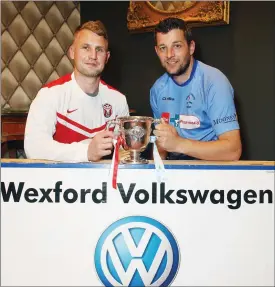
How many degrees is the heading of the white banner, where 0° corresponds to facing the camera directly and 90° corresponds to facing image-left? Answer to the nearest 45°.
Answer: approximately 0°

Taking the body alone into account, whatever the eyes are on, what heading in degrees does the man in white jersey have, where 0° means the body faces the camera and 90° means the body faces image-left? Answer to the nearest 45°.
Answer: approximately 315°

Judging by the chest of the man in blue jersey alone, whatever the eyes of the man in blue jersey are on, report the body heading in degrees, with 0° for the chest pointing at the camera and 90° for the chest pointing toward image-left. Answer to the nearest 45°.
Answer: approximately 45°
